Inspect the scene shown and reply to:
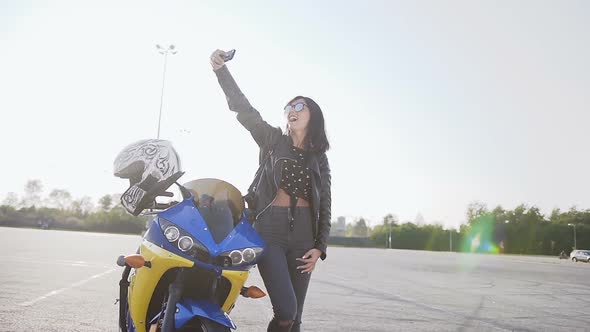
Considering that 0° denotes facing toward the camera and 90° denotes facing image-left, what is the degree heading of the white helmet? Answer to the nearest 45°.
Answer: approximately 90°

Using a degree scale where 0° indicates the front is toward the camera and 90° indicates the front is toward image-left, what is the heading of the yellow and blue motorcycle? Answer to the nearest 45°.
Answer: approximately 315°
